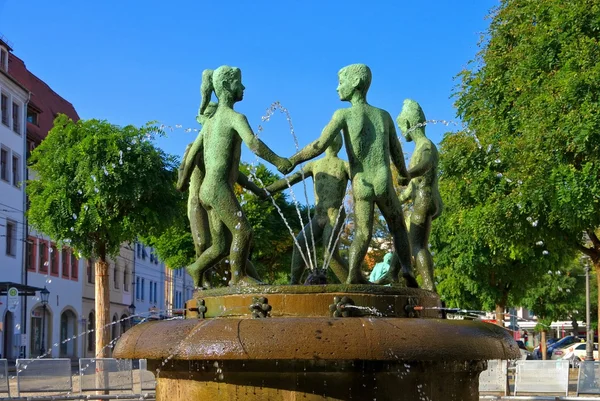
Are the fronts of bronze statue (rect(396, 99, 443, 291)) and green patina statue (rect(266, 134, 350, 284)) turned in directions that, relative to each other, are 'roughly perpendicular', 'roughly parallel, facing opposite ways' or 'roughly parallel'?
roughly perpendicular

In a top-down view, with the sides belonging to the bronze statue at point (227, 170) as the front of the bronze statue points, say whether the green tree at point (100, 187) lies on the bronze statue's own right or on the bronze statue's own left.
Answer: on the bronze statue's own left

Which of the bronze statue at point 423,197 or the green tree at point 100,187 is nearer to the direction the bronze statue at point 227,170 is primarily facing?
the bronze statue
